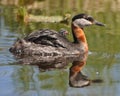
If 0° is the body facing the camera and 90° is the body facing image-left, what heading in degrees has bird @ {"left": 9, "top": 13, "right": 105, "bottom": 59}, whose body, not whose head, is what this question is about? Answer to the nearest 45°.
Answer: approximately 270°
